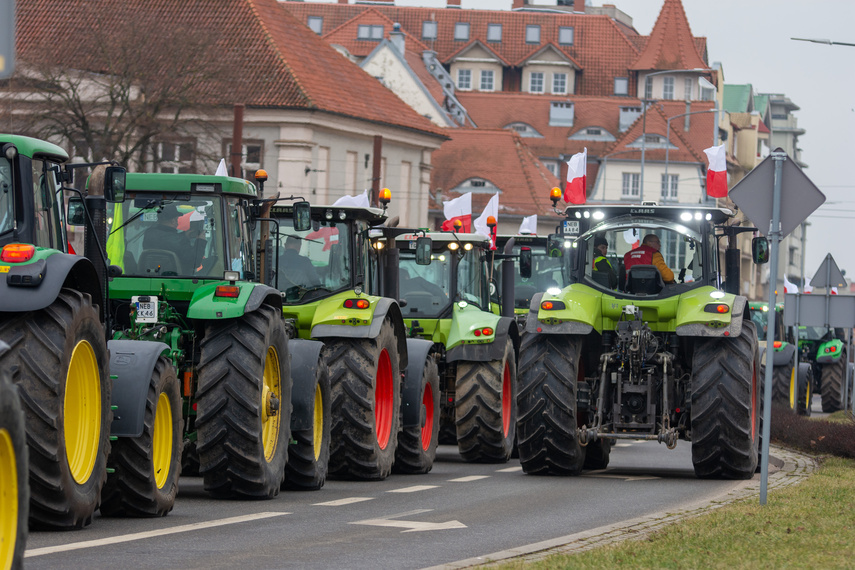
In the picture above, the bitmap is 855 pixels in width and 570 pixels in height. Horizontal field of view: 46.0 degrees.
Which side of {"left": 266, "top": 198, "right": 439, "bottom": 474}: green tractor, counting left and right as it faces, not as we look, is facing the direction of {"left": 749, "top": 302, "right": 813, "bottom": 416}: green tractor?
front

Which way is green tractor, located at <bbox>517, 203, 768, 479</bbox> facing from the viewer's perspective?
away from the camera

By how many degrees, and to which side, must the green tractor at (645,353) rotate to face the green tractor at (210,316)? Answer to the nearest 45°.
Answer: approximately 135° to its left

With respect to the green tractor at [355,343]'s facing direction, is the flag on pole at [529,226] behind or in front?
in front

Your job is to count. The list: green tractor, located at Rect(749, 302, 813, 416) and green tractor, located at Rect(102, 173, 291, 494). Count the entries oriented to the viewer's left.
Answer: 0
